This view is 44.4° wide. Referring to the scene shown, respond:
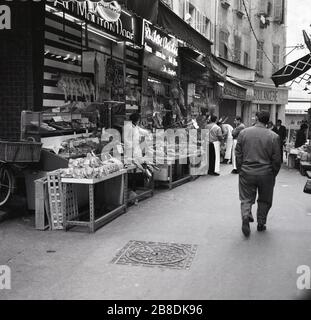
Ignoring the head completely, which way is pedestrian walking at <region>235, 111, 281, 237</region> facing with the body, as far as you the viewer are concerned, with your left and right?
facing away from the viewer

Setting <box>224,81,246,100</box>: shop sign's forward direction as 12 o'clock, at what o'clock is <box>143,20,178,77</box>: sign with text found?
The sign with text is roughly at 2 o'clock from the shop sign.

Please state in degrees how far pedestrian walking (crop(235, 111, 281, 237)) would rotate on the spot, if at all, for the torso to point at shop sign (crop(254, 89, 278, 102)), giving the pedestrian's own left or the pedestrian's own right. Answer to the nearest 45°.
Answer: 0° — they already face it

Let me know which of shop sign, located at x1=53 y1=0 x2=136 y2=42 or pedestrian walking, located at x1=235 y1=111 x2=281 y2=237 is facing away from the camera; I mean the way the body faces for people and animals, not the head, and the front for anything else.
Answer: the pedestrian walking

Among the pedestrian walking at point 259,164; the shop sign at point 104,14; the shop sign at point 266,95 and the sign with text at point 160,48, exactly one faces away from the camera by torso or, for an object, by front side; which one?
the pedestrian walking

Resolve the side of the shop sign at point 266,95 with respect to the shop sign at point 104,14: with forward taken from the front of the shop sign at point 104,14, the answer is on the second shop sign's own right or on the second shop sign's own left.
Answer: on the second shop sign's own left

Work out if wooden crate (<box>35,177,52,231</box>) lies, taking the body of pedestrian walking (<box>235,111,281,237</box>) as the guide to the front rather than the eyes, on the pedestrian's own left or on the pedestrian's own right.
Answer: on the pedestrian's own left

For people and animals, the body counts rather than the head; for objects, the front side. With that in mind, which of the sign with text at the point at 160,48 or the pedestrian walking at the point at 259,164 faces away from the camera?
the pedestrian walking
